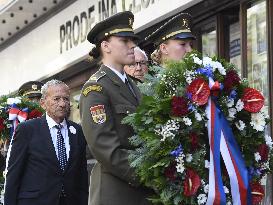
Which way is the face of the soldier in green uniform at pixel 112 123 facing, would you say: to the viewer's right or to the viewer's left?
to the viewer's right

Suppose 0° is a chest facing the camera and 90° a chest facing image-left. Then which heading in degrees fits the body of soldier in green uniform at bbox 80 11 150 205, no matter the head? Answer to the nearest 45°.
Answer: approximately 270°

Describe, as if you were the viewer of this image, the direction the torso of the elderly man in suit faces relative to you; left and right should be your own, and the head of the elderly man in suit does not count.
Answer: facing the viewer and to the right of the viewer
